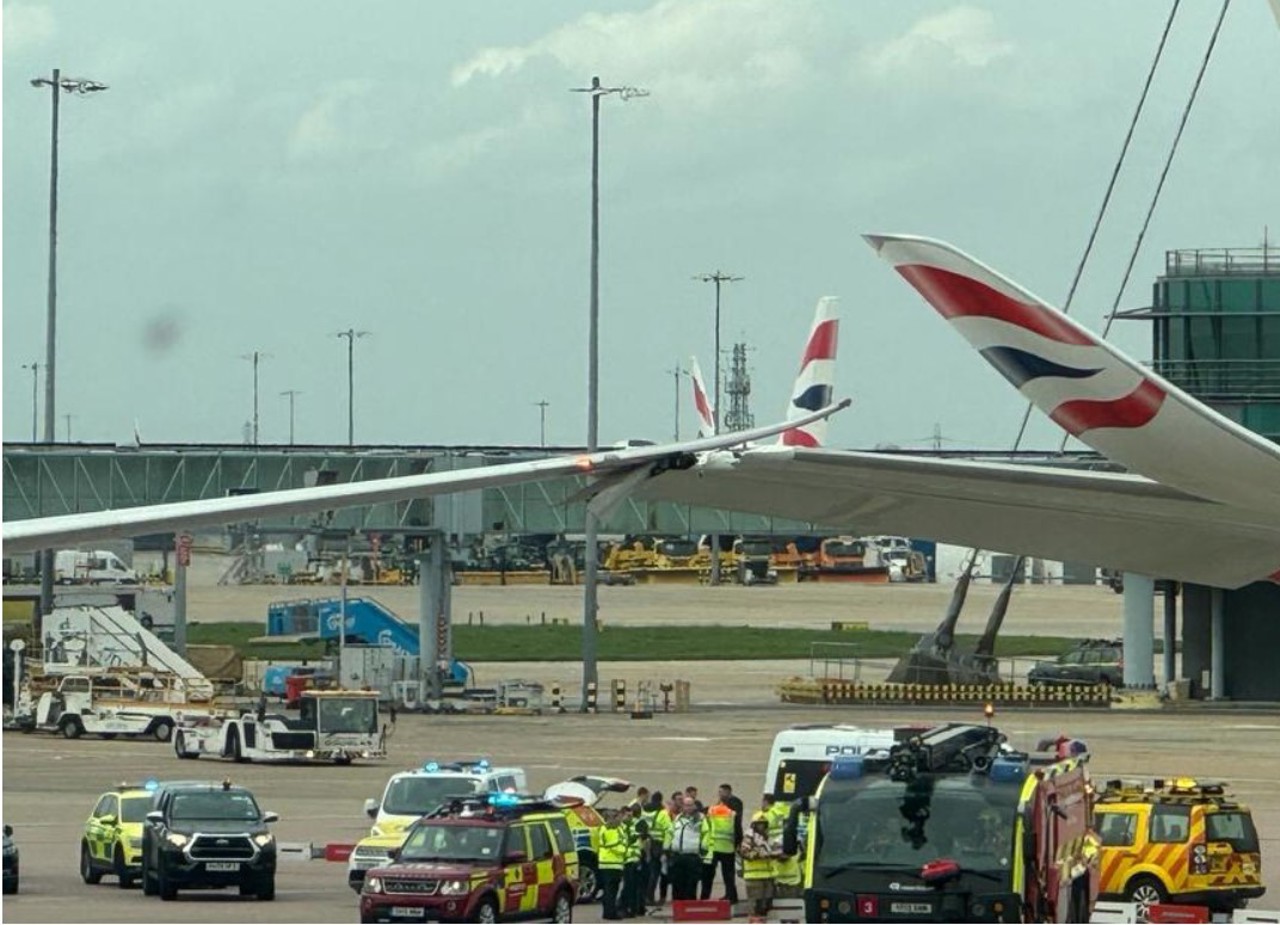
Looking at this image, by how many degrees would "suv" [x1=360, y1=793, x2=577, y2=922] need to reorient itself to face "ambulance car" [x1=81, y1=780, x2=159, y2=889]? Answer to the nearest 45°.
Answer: approximately 90° to its right

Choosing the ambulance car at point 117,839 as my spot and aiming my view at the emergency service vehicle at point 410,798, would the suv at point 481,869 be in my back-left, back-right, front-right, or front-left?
front-right

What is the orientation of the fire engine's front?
toward the camera

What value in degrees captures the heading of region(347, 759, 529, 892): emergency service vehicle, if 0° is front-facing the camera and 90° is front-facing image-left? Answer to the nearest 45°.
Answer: approximately 45°

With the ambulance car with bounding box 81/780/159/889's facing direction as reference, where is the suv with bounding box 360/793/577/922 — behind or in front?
in front

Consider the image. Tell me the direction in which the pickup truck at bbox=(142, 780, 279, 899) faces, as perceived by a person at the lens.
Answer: facing the viewer
